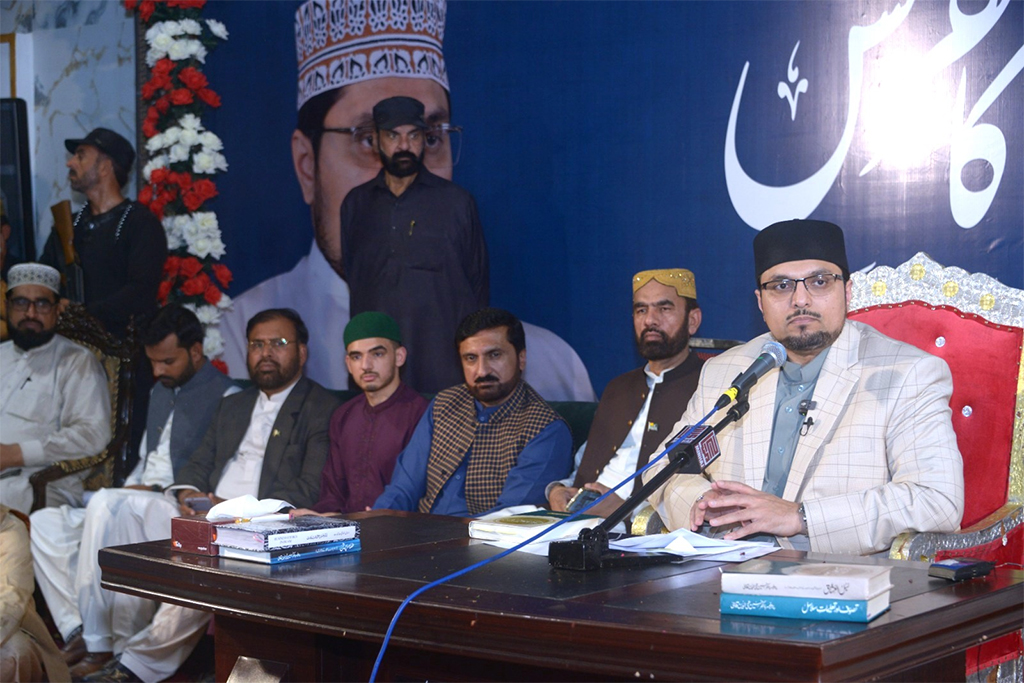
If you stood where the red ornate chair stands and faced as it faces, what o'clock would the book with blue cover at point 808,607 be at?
The book with blue cover is roughly at 11 o'clock from the red ornate chair.

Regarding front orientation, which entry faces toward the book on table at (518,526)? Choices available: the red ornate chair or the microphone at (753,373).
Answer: the red ornate chair

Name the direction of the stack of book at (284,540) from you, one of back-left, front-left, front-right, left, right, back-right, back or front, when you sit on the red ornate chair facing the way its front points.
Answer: front

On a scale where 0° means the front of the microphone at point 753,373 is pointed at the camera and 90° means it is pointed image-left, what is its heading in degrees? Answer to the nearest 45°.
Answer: approximately 225°

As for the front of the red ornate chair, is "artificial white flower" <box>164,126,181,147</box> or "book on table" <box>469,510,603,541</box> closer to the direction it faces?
the book on table

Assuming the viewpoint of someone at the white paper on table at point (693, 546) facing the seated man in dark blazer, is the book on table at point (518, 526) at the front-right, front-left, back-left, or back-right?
front-left

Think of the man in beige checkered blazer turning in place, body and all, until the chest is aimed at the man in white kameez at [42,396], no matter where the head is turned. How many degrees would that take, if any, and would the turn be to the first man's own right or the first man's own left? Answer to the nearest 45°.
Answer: approximately 90° to the first man's own right

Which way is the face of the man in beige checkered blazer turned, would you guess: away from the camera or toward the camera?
toward the camera

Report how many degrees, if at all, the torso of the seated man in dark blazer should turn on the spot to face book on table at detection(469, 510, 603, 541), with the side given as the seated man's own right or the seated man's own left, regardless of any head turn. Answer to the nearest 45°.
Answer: approximately 45° to the seated man's own left

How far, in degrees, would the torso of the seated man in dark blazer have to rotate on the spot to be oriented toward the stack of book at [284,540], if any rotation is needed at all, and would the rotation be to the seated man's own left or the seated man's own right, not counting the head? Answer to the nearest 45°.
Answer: approximately 45° to the seated man's own left

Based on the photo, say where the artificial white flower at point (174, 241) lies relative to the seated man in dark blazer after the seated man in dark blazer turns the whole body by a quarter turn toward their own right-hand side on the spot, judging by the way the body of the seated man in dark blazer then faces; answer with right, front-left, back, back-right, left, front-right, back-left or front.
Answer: front-right

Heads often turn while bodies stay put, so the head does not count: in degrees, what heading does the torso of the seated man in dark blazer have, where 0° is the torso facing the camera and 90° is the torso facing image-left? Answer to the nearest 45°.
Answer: approximately 45°

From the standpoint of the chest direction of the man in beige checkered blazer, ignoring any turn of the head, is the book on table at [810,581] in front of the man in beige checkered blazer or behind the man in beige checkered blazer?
in front

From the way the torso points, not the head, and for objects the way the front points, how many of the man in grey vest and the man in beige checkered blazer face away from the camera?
0
